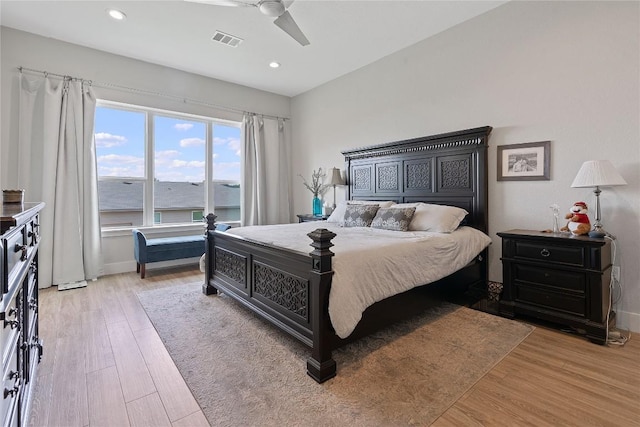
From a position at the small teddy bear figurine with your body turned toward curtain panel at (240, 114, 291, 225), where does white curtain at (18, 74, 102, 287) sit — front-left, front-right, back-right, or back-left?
front-left

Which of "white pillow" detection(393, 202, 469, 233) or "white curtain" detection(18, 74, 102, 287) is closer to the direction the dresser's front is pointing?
the white pillow

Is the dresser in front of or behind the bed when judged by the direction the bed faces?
in front

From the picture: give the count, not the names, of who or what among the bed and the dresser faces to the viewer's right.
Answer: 1

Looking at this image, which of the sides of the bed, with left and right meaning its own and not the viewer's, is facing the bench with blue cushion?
right

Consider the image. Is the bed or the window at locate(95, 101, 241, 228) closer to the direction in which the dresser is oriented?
the bed

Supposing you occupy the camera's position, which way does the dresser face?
facing to the right of the viewer

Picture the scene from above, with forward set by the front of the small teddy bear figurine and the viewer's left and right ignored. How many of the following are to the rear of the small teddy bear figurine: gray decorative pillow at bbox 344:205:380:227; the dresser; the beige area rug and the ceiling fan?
0

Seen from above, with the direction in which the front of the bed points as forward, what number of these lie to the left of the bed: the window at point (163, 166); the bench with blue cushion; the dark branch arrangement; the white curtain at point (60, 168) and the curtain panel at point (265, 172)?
0

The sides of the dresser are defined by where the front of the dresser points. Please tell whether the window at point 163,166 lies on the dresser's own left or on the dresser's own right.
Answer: on the dresser's own left

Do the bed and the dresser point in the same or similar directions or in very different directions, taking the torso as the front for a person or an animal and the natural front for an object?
very different directions

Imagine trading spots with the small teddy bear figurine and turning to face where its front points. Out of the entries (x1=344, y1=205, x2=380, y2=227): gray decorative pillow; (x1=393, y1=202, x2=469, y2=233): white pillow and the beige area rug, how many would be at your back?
0

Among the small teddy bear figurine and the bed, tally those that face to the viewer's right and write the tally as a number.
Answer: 0

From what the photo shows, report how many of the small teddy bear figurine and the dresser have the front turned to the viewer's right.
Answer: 1

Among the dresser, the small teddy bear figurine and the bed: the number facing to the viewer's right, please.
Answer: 1

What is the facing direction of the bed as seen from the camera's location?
facing the viewer and to the left of the viewer
